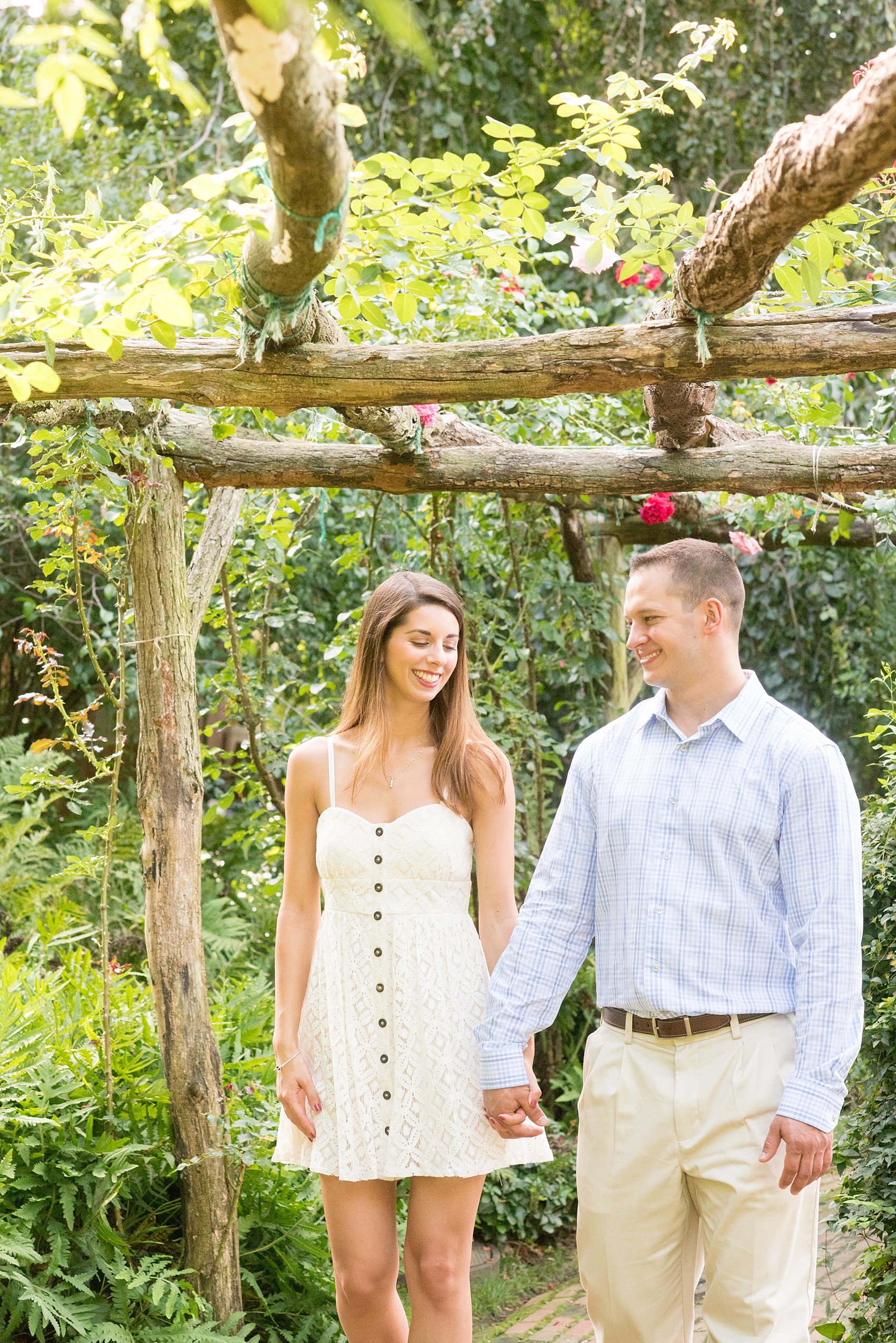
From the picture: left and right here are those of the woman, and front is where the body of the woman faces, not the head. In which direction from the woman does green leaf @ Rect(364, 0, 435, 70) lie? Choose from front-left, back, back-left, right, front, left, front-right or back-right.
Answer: front

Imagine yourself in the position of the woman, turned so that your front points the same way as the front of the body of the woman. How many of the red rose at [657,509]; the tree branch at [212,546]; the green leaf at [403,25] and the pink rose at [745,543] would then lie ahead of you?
1

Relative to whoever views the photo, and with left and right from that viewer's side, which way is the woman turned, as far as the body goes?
facing the viewer

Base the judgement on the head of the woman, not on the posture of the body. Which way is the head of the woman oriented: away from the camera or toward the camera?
toward the camera

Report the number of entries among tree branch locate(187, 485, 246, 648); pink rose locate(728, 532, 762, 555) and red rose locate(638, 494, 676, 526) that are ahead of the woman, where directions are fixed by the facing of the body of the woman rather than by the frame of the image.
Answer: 0

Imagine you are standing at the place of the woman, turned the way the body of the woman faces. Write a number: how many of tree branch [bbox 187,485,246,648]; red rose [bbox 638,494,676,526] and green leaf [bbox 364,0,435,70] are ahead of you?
1

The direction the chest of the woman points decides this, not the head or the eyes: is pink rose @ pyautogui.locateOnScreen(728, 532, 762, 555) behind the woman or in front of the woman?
behind

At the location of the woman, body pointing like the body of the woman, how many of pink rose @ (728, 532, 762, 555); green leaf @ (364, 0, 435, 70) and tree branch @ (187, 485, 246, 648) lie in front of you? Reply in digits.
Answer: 1
